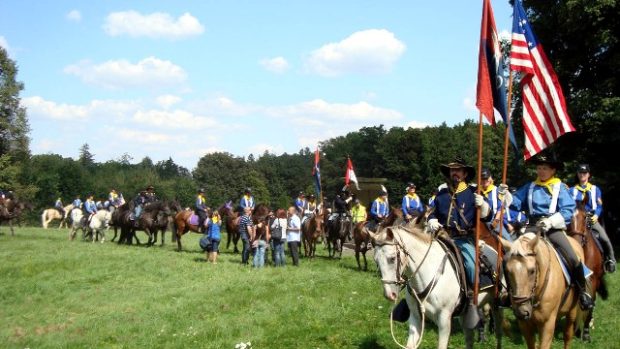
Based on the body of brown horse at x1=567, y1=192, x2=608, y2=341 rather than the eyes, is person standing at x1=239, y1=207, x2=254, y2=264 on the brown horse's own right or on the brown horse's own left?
on the brown horse's own right

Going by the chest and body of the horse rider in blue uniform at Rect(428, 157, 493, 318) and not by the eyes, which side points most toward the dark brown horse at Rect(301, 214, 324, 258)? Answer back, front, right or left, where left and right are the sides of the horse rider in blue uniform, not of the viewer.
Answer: back

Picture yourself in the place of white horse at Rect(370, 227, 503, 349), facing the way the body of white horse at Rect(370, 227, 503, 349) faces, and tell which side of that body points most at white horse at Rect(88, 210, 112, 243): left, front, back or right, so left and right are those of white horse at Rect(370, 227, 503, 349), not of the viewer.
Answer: right

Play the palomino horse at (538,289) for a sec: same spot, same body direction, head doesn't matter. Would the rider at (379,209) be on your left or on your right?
on your right

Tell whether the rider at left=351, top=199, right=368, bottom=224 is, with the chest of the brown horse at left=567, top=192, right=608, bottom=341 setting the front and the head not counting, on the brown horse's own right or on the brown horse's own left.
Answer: on the brown horse's own right

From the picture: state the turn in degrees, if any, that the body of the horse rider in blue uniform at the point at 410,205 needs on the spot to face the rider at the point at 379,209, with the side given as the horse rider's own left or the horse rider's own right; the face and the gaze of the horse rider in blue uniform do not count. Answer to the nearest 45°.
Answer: approximately 90° to the horse rider's own right

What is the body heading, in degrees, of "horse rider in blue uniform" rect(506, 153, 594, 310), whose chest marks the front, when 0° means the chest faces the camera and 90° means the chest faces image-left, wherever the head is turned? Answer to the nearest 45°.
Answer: approximately 45°

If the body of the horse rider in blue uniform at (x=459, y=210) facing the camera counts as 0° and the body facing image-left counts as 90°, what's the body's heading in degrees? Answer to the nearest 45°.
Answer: approximately 45°

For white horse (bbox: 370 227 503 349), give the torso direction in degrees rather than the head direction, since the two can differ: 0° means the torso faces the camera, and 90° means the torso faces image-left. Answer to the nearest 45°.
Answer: approximately 45°

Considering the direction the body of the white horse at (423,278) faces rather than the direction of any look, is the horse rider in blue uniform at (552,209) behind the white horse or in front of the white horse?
behind

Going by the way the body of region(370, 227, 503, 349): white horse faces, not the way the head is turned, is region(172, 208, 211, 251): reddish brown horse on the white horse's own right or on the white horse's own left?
on the white horse's own right

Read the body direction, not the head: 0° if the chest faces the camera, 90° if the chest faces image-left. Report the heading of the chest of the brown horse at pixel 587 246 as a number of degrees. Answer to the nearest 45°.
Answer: approximately 45°
